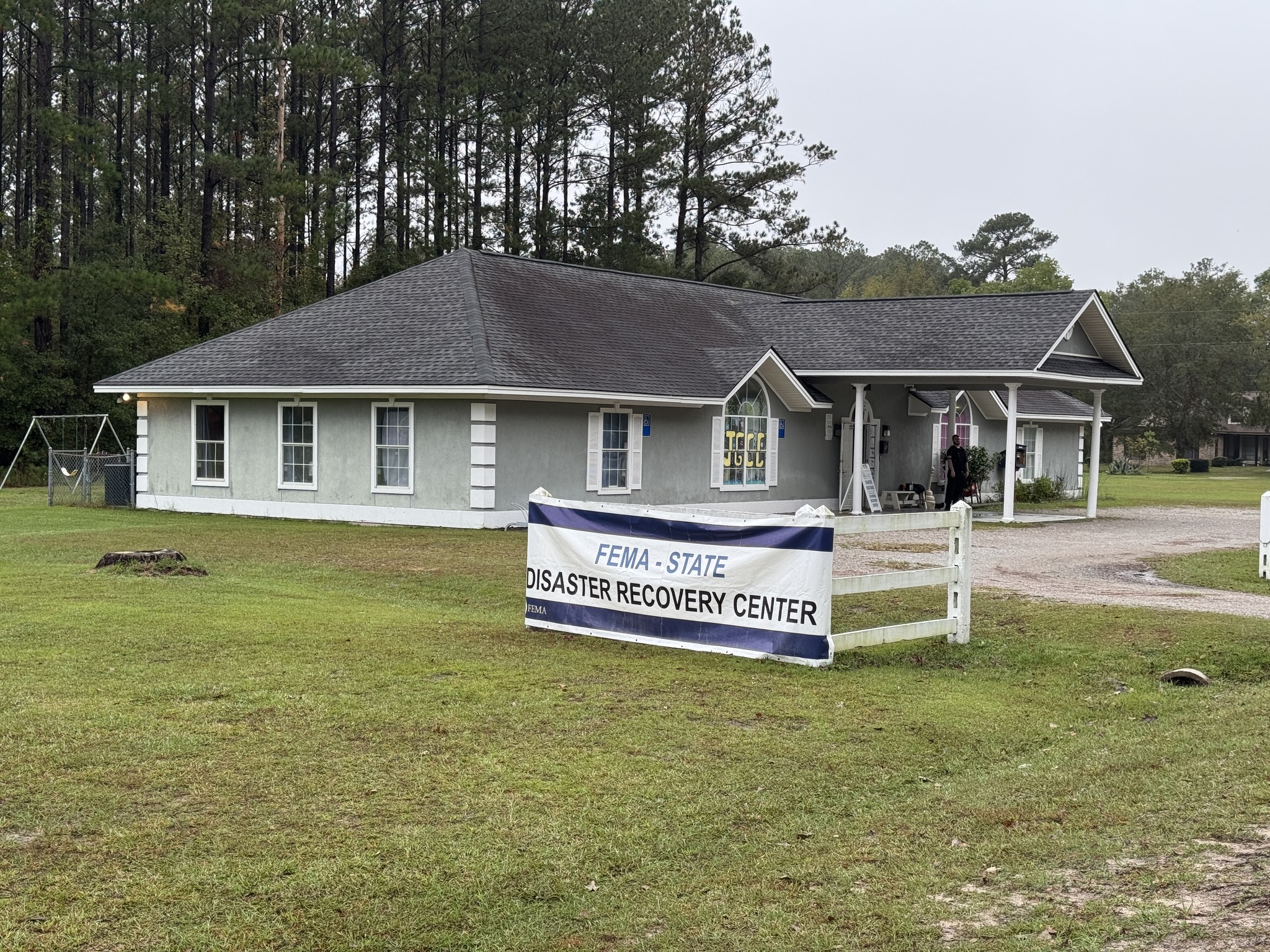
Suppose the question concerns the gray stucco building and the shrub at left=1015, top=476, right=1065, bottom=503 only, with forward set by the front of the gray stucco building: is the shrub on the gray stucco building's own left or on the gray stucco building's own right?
on the gray stucco building's own left

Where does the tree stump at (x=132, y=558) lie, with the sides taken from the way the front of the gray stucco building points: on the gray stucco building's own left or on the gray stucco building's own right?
on the gray stucco building's own right

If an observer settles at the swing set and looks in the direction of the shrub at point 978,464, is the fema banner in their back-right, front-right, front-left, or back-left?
front-right

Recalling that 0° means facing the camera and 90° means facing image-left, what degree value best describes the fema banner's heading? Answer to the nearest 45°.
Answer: approximately 45°

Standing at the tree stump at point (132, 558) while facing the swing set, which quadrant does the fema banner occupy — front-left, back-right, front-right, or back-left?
back-right

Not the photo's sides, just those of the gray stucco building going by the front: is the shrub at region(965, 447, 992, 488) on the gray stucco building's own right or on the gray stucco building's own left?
on the gray stucco building's own left

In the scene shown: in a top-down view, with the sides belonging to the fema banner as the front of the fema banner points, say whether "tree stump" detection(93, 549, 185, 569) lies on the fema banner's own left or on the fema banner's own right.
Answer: on the fema banner's own right

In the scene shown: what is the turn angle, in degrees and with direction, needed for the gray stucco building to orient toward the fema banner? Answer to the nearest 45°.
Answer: approximately 45° to its right

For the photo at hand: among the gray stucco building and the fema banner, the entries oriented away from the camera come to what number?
0
